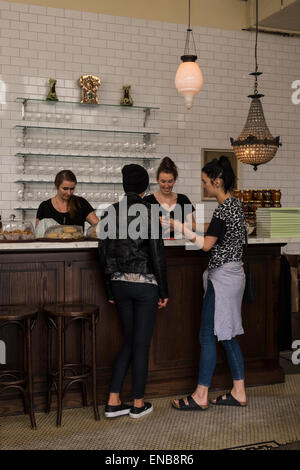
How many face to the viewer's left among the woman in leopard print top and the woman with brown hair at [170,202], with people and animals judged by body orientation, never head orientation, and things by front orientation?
1

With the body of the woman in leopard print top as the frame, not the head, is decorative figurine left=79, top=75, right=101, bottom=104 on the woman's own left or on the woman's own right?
on the woman's own right

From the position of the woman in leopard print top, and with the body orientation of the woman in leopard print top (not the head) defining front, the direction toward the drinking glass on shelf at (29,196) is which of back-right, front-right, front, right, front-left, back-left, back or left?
front-right

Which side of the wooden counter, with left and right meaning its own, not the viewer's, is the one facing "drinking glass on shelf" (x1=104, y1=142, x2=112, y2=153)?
back

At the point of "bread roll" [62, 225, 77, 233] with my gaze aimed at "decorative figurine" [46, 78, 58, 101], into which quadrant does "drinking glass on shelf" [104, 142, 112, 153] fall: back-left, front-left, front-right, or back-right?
front-right

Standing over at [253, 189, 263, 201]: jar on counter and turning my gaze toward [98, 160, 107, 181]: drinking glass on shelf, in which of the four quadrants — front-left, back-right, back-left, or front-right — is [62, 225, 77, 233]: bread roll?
front-left

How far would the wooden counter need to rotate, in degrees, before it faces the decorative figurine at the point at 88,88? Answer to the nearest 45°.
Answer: approximately 180°

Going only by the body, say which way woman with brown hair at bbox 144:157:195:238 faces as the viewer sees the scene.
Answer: toward the camera

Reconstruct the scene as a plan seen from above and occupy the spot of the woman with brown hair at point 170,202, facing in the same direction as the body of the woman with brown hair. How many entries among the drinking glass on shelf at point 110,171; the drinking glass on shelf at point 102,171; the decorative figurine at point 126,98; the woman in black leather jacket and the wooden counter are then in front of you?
2

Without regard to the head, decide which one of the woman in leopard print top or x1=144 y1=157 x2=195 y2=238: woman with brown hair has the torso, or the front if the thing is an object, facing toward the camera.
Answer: the woman with brown hair

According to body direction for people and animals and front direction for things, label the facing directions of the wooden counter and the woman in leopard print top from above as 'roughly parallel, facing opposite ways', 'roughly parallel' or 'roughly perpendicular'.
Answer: roughly perpendicular

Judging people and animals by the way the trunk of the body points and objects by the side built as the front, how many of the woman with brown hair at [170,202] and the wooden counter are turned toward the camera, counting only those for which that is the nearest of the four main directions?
2

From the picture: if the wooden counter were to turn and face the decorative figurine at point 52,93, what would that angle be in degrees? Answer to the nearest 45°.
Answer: approximately 135° to its right

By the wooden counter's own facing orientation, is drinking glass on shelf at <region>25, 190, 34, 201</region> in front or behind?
behind

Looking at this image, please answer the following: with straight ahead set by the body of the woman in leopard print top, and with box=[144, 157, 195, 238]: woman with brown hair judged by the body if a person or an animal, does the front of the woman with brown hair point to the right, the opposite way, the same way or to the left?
to the left

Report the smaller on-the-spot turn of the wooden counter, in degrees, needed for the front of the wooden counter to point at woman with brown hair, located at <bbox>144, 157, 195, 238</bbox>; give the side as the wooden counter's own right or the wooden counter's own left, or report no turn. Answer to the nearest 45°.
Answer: approximately 180°

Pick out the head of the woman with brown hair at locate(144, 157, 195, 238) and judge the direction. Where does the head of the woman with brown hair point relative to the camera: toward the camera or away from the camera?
toward the camera

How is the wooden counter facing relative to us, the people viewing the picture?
facing the viewer

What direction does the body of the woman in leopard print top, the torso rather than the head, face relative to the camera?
to the viewer's left

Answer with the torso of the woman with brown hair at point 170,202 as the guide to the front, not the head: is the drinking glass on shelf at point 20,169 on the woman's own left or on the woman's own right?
on the woman's own right
